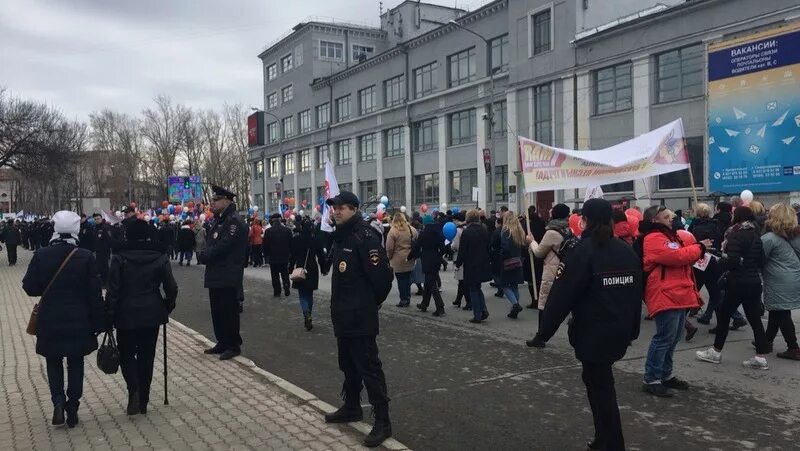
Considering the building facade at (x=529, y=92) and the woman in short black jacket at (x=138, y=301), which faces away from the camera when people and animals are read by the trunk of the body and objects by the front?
the woman in short black jacket

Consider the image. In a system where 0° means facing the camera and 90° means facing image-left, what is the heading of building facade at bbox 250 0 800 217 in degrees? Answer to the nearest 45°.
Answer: approximately 45°

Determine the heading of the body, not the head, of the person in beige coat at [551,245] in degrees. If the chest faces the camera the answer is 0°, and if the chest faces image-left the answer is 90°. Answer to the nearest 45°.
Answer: approximately 135°

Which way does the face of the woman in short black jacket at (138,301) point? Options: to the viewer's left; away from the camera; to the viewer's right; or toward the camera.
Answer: away from the camera

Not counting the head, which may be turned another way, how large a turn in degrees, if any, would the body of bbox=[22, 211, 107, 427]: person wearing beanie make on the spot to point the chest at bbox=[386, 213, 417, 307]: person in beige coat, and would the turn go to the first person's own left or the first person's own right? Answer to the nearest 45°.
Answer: approximately 45° to the first person's own right

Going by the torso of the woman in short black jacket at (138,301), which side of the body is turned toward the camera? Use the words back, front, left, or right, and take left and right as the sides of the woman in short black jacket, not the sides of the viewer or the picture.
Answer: back

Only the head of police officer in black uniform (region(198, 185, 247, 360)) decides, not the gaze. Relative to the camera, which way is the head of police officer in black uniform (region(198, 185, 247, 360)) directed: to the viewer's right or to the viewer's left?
to the viewer's left

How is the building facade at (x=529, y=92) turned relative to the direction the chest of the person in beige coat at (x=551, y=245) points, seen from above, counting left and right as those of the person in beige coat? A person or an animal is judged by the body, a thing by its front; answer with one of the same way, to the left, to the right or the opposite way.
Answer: to the left

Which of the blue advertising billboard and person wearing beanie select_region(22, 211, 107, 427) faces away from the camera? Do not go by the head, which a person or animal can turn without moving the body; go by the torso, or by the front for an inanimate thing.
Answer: the person wearing beanie

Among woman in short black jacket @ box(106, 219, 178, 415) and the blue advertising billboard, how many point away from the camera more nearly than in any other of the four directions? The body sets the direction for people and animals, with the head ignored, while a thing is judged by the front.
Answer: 1

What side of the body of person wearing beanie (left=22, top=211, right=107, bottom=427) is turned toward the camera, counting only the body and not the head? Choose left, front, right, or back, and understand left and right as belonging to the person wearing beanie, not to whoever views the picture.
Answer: back

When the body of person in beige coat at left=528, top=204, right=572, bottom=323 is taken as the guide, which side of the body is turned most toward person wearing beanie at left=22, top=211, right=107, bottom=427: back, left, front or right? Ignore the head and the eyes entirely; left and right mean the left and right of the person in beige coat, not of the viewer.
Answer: left
